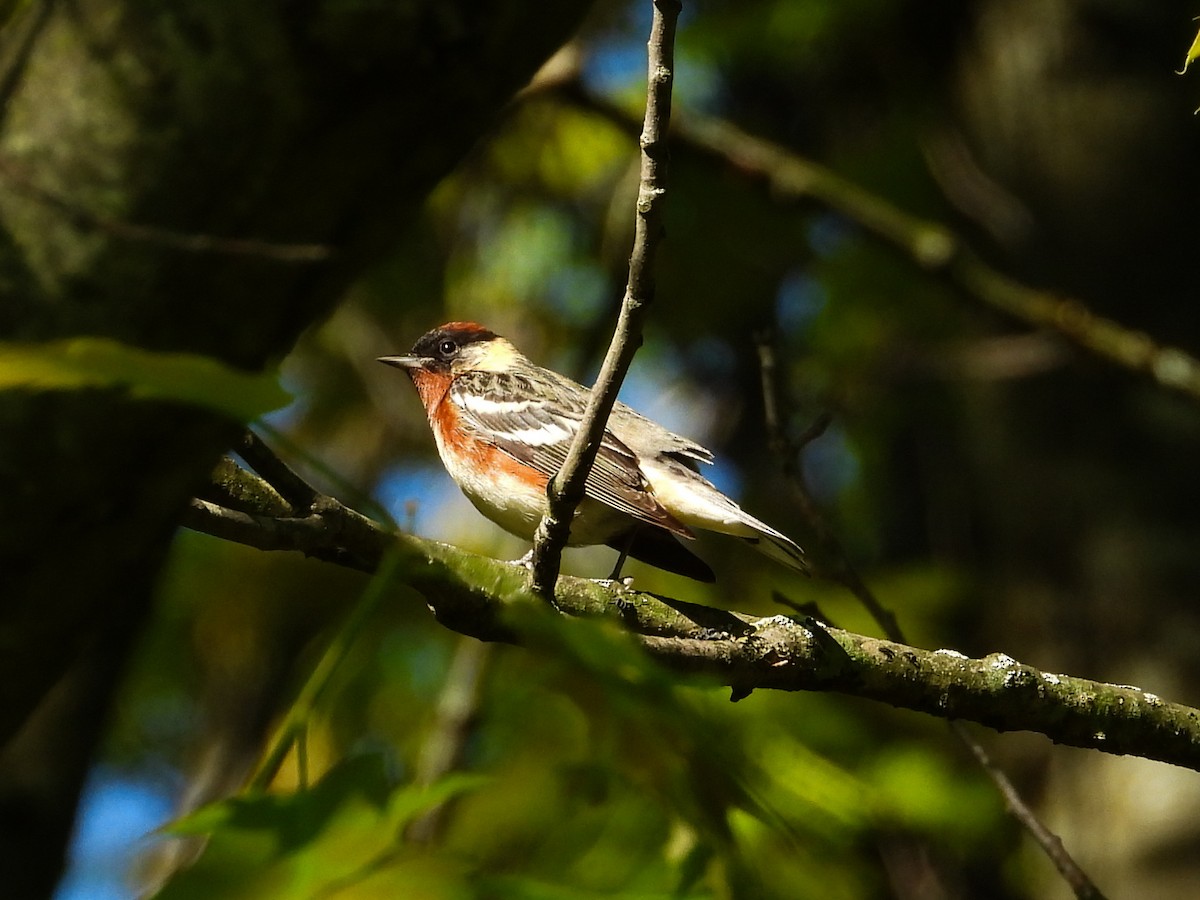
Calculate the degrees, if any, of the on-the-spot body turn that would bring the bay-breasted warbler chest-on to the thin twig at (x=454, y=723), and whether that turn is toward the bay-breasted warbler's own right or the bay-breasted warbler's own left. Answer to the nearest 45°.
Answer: approximately 90° to the bay-breasted warbler's own right

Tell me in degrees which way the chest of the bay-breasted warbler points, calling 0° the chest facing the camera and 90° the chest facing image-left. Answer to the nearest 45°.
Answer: approximately 90°
